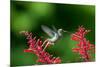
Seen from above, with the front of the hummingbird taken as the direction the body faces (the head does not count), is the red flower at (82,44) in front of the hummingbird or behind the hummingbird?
in front

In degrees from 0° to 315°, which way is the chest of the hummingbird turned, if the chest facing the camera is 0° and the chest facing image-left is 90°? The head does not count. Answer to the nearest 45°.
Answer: approximately 270°
